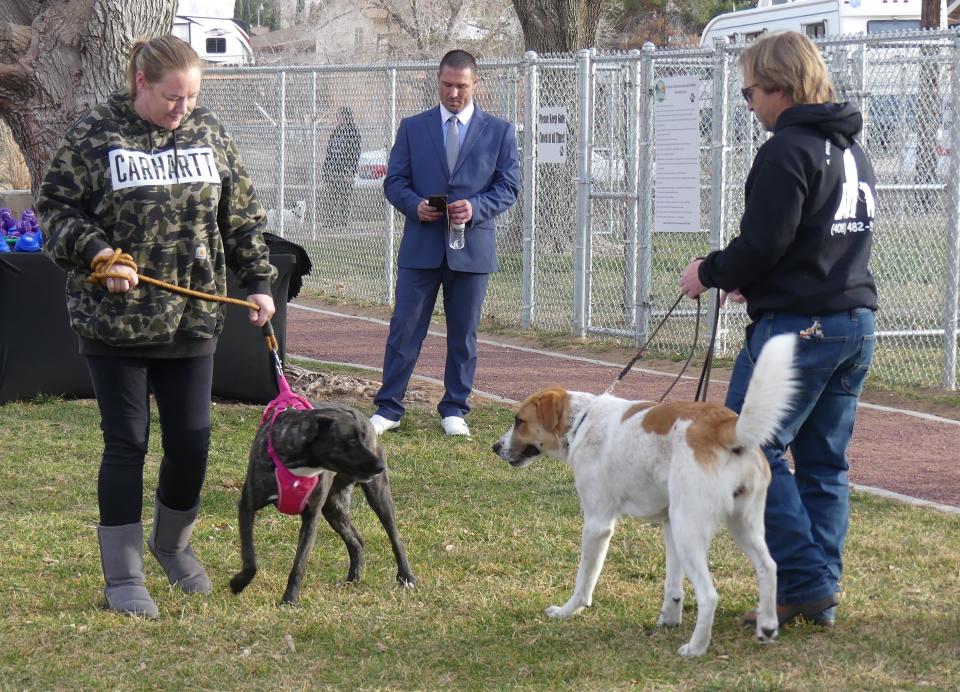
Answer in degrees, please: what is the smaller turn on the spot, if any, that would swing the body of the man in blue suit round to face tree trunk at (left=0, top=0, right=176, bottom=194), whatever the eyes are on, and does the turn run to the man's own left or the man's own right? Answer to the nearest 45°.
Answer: approximately 135° to the man's own right

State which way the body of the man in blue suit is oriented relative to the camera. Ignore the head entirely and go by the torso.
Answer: toward the camera

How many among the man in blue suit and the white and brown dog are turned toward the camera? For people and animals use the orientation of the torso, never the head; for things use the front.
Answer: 1

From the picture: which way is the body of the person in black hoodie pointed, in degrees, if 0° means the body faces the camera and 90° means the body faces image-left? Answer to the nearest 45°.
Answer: approximately 135°

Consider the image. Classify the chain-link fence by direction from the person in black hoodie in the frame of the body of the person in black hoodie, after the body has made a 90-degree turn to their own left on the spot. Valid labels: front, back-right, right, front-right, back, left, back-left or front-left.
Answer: back-right

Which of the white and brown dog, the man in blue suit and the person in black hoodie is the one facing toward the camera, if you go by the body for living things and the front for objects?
the man in blue suit

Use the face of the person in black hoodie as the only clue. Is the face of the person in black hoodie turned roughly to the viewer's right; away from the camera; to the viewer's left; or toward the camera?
to the viewer's left

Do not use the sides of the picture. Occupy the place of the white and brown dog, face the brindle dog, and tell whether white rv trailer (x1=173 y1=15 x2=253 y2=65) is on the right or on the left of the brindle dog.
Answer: right

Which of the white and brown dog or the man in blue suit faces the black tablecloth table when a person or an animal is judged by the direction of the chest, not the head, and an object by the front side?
the white and brown dog

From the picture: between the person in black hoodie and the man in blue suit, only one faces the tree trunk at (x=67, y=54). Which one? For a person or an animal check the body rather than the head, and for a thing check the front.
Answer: the person in black hoodie

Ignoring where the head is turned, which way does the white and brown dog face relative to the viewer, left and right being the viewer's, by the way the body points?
facing away from the viewer and to the left of the viewer
